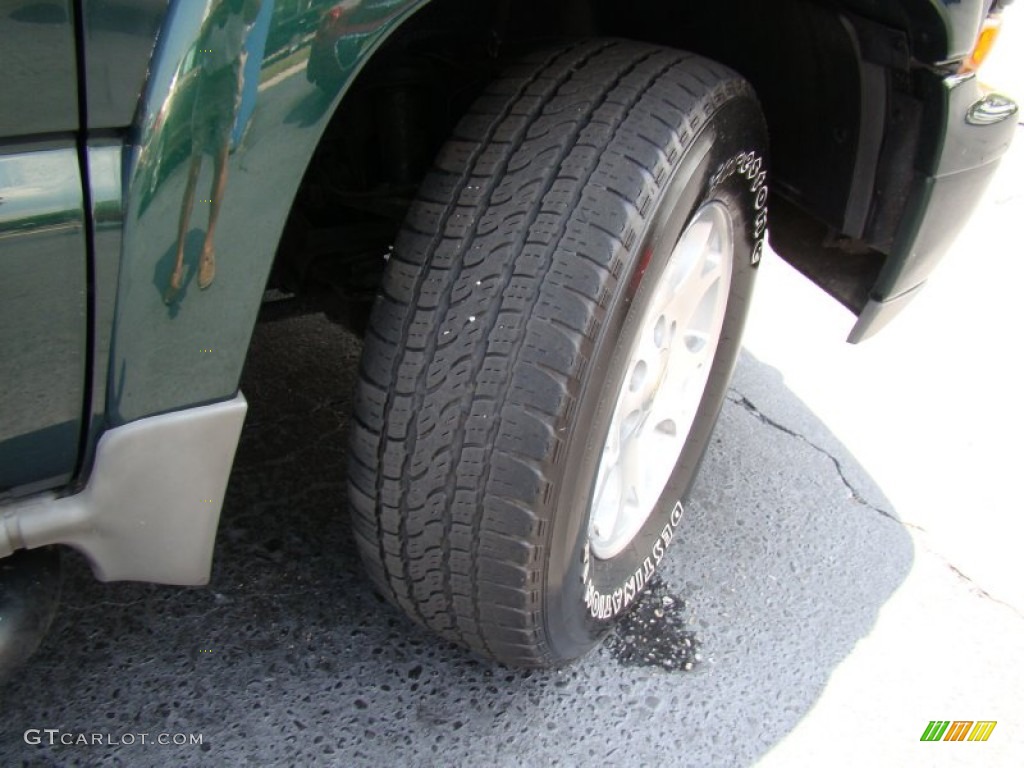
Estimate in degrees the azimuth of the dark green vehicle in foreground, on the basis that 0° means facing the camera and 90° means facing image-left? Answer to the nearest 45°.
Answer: approximately 225°
